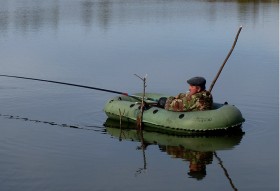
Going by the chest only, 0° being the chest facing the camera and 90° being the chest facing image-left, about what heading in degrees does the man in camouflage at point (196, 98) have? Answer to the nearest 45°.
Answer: approximately 90°

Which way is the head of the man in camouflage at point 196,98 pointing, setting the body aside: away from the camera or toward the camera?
toward the camera
